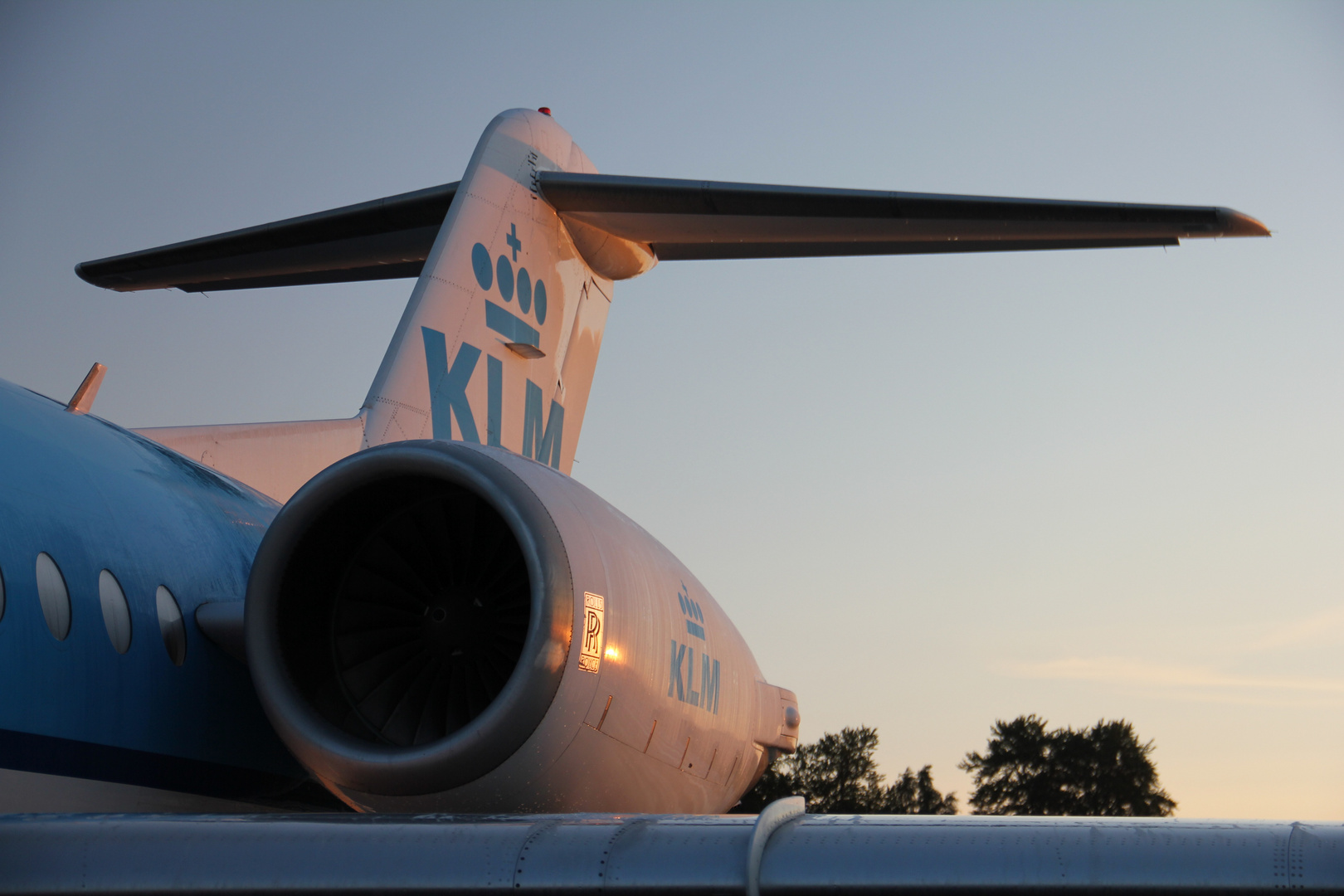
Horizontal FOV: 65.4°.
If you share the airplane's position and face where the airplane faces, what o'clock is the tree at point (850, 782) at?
The tree is roughly at 5 o'clock from the airplane.

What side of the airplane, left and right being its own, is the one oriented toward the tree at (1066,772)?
back

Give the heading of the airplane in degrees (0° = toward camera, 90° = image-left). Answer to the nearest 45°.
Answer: approximately 45°
